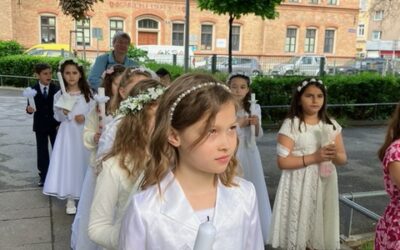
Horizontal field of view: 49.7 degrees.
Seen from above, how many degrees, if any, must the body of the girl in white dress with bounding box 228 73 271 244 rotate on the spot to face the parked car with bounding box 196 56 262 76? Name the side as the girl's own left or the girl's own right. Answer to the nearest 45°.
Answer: approximately 135° to the girl's own left

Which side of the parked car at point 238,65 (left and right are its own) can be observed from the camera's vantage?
left

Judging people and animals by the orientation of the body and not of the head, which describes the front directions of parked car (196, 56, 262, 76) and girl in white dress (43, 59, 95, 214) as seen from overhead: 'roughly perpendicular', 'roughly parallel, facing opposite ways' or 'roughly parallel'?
roughly perpendicular

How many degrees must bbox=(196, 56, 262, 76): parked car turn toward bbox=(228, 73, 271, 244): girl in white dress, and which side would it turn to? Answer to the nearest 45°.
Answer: approximately 90° to its left

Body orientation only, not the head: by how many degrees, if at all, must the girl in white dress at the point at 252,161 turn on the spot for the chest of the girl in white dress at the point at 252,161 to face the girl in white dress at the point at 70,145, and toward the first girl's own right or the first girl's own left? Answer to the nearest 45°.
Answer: approximately 135° to the first girl's own right

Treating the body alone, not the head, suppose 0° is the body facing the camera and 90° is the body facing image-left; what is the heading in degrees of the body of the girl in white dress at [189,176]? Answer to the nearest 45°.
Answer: approximately 315°

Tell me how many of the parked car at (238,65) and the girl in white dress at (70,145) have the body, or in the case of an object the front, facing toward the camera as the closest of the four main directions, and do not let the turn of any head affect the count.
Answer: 1

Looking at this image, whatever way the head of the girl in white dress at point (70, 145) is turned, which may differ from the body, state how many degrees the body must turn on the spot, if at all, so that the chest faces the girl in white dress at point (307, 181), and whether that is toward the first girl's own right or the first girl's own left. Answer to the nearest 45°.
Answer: approximately 45° to the first girl's own left

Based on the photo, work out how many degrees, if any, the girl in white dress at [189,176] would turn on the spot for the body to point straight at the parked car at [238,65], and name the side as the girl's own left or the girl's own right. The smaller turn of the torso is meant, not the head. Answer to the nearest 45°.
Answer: approximately 135° to the girl's own left

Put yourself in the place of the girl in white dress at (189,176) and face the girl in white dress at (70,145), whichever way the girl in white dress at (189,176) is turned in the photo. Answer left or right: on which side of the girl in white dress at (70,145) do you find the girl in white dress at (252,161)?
right
